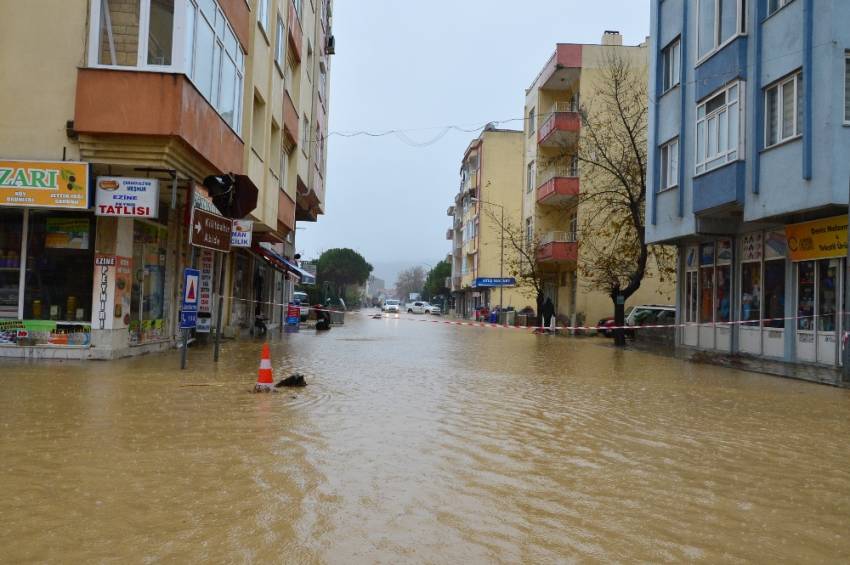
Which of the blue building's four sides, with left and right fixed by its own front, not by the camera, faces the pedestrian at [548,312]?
right

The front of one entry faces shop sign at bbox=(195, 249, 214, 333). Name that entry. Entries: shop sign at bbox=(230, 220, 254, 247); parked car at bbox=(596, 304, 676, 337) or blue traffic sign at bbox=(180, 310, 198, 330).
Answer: the parked car

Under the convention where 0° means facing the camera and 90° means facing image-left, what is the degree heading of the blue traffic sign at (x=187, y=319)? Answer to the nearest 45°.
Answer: approximately 0°

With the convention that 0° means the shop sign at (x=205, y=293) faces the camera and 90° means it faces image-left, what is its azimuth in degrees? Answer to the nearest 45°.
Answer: approximately 0°

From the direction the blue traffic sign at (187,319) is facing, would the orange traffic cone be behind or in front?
in front

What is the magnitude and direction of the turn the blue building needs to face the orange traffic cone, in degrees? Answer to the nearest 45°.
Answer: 0° — it already faces it

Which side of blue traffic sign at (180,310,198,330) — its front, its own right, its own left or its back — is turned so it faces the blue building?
left

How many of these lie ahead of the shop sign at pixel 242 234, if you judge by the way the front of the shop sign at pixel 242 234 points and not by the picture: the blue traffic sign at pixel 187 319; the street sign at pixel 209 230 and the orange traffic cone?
3

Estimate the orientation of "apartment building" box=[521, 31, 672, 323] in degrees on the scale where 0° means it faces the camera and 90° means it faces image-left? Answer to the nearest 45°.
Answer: approximately 45°
